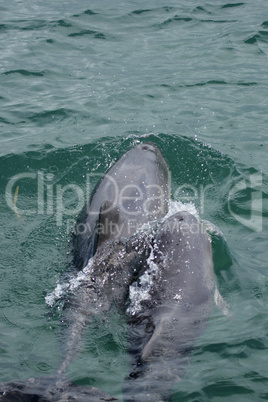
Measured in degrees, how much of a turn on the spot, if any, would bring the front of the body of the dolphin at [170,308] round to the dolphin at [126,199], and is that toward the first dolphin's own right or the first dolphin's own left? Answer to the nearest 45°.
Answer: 0° — it already faces it

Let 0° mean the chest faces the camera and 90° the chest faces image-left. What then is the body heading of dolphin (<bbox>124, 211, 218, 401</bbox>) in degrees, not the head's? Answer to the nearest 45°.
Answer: approximately 180°
